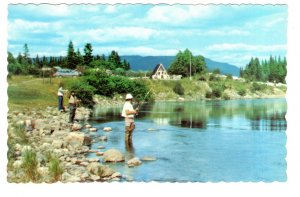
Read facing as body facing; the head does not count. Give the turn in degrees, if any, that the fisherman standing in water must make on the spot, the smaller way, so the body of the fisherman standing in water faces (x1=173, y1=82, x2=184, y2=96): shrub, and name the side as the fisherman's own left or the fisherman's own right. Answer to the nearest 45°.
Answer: approximately 45° to the fisherman's own left

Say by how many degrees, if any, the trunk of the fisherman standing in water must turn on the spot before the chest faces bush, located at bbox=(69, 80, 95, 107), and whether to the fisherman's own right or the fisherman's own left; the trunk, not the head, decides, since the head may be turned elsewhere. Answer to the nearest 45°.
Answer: approximately 135° to the fisherman's own left

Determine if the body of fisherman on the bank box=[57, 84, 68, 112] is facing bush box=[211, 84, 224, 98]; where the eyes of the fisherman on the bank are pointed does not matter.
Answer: yes

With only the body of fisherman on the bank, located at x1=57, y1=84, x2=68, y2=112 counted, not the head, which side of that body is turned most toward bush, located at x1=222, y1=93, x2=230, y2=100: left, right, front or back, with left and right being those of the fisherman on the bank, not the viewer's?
front

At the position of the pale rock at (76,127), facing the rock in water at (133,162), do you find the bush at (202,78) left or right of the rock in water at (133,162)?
left

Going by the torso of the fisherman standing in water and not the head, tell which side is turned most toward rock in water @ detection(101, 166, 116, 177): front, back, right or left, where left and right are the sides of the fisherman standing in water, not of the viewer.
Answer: right

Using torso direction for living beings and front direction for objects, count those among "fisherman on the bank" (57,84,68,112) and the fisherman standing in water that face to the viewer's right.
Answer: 2

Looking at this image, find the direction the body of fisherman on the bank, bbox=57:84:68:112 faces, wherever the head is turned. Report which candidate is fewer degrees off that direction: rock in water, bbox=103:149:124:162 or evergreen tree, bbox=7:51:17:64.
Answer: the rock in water

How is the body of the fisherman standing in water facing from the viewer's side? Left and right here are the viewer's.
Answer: facing to the right of the viewer

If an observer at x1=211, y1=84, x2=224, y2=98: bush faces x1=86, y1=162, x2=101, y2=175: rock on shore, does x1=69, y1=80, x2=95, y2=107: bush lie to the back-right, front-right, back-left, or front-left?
front-right

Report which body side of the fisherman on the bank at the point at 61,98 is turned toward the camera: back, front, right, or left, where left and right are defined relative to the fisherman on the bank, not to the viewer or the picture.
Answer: right

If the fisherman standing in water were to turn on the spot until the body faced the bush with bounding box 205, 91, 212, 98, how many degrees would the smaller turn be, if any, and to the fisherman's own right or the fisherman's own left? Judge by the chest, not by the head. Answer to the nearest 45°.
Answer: approximately 45° to the fisherman's own left

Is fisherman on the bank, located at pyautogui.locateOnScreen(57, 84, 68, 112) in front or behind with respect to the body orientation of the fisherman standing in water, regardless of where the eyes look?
behind
